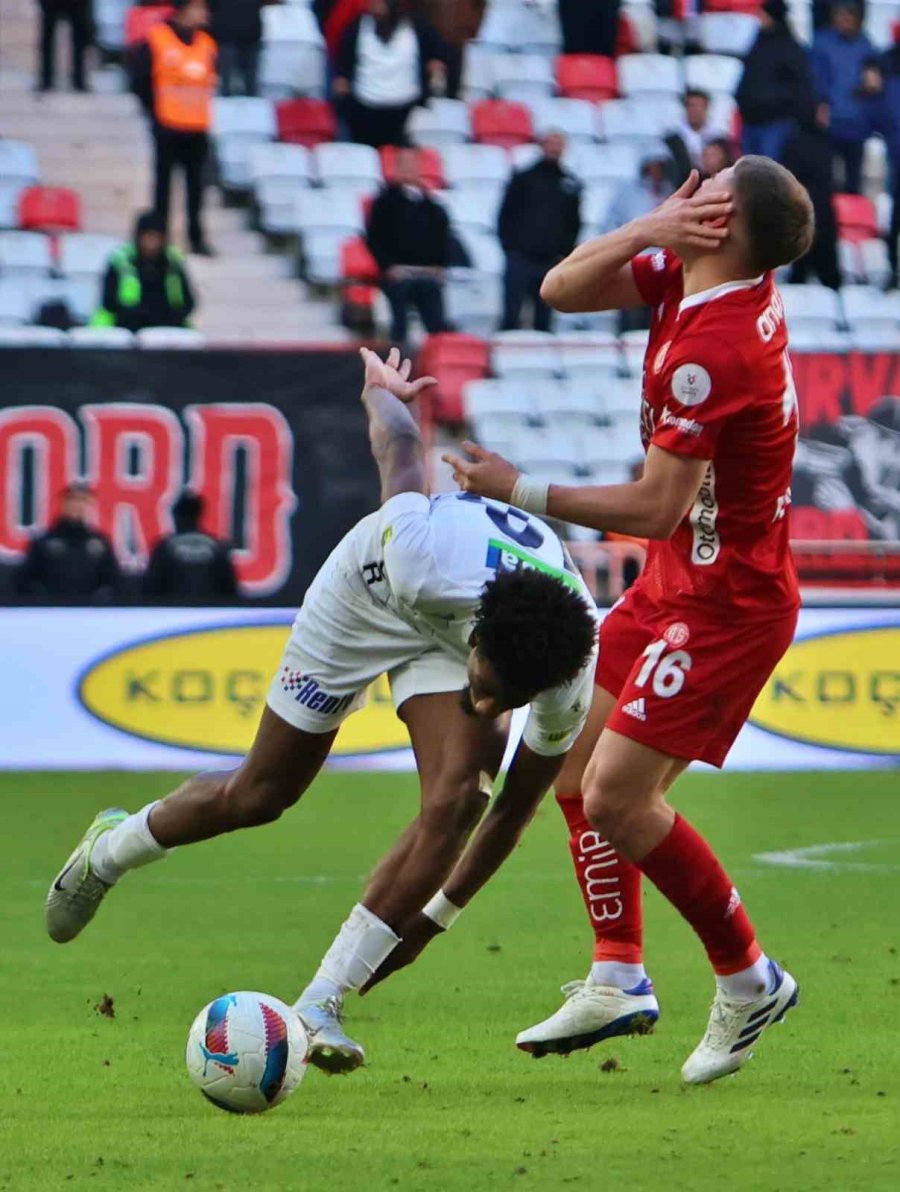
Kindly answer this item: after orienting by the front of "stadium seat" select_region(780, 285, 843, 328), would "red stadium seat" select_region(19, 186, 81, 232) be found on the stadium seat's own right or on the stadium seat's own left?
on the stadium seat's own right

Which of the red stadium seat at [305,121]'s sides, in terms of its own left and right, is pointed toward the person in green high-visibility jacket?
front

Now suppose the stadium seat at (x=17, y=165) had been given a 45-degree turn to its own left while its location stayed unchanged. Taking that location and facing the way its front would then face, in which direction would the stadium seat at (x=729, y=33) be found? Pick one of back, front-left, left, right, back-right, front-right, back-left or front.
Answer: front-left

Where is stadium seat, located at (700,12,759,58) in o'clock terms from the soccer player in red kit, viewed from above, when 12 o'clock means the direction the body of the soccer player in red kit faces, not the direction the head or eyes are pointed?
The stadium seat is roughly at 3 o'clock from the soccer player in red kit.

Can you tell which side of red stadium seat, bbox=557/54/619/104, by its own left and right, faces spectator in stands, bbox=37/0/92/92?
right

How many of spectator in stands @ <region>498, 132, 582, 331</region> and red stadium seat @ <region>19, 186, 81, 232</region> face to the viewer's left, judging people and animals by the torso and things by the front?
0

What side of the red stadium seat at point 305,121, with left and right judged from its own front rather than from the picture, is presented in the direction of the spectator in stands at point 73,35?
right

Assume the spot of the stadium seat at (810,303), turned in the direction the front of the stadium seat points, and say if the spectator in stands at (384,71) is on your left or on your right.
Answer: on your right

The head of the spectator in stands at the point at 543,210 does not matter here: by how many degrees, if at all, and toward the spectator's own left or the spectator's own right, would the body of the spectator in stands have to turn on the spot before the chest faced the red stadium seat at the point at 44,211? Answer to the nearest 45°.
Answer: approximately 90° to the spectator's own right

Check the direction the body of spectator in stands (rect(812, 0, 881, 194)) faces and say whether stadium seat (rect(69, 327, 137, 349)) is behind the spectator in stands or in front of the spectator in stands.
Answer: in front
